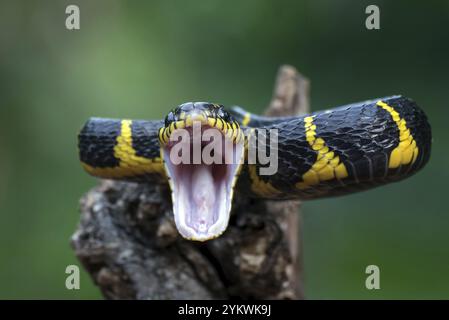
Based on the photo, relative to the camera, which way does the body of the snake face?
toward the camera
